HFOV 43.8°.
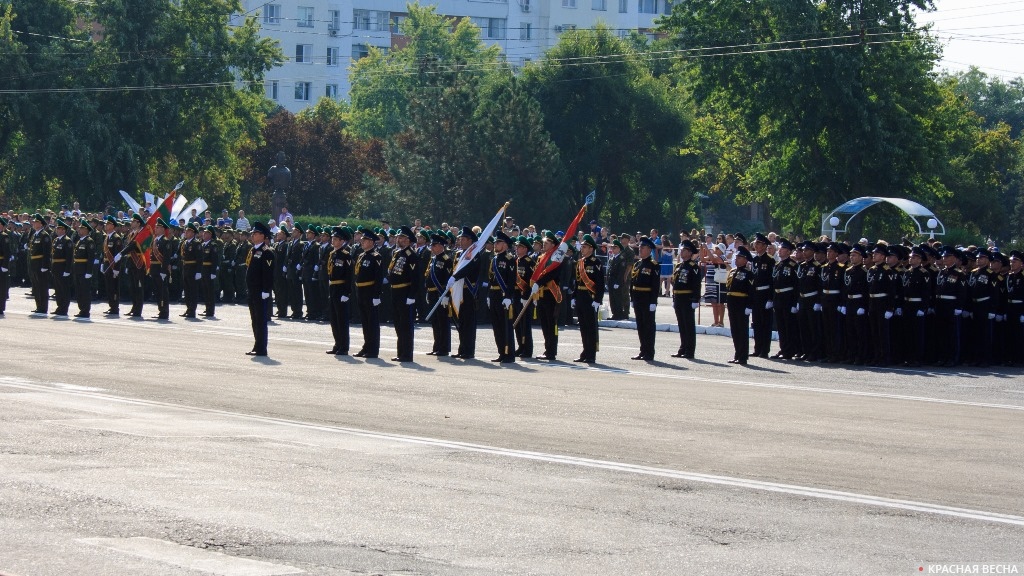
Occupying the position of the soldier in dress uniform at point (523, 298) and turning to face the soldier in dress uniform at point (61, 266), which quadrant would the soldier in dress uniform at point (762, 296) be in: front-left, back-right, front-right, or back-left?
back-right

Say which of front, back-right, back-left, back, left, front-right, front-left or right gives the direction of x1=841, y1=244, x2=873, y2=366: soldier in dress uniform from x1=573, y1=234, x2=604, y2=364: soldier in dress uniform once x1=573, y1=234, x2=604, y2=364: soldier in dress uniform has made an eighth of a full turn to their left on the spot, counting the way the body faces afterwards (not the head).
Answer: left

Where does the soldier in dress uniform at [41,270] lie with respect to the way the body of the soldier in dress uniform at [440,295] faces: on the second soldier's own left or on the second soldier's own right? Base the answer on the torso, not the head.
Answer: on the second soldier's own right

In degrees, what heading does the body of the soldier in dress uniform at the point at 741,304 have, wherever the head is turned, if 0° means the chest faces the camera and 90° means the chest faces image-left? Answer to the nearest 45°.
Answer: approximately 45°

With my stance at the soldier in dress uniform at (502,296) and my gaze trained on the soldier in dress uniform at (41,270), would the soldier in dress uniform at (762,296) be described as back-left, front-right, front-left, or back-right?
back-right

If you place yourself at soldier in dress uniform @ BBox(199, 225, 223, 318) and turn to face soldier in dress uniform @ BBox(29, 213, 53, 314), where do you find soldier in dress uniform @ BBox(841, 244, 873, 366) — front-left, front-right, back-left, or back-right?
back-left

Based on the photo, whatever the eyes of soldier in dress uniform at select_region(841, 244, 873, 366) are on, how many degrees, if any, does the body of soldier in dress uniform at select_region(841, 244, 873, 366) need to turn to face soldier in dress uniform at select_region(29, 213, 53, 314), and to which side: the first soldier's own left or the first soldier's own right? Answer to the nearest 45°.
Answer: approximately 45° to the first soldier's own right

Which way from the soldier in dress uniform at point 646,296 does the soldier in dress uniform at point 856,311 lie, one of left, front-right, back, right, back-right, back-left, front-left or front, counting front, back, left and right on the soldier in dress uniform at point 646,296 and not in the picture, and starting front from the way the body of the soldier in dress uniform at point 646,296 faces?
back-left

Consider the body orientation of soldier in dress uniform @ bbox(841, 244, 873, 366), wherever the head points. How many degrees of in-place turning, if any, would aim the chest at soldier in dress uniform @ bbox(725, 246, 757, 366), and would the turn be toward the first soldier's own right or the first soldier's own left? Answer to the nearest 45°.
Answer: approximately 45° to the first soldier's own right
